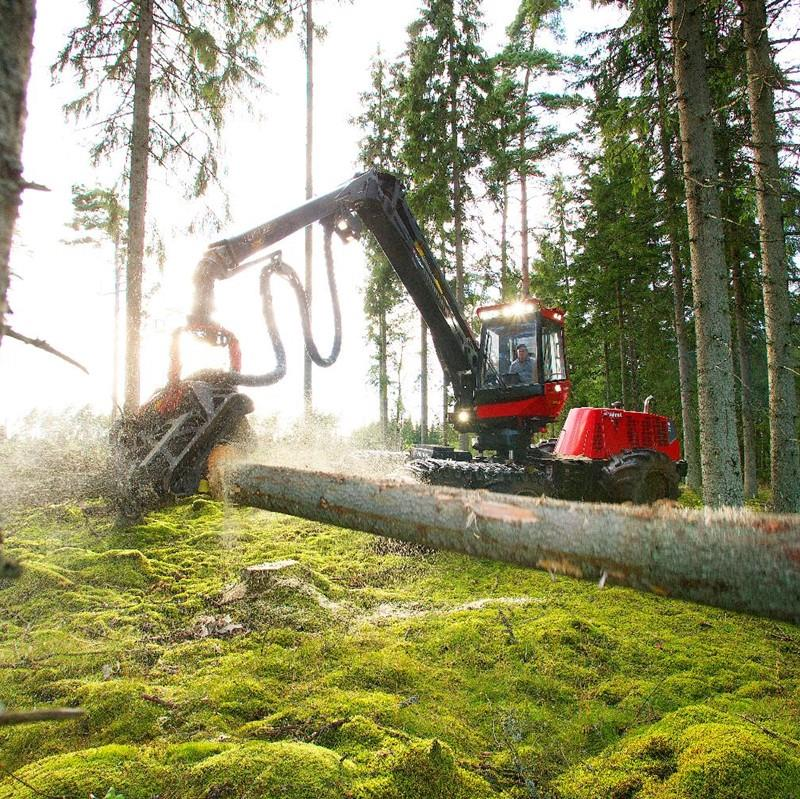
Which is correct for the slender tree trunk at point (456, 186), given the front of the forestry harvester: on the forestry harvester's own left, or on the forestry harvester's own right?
on the forestry harvester's own right

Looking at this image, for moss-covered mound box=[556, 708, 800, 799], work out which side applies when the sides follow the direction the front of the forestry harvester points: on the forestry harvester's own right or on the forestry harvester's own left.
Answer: on the forestry harvester's own left

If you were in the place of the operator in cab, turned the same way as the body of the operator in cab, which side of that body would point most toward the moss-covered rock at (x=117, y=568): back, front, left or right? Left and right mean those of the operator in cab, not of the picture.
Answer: front

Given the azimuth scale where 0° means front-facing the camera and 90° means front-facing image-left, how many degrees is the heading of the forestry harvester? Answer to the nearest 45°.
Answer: approximately 90°

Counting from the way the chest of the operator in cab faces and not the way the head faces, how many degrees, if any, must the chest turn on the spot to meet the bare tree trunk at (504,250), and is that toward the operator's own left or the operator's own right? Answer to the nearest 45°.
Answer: approximately 135° to the operator's own right

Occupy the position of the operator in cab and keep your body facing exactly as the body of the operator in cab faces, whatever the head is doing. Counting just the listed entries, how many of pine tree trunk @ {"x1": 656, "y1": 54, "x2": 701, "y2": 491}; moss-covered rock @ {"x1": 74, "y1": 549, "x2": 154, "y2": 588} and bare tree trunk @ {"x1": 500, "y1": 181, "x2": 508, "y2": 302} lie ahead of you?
1
